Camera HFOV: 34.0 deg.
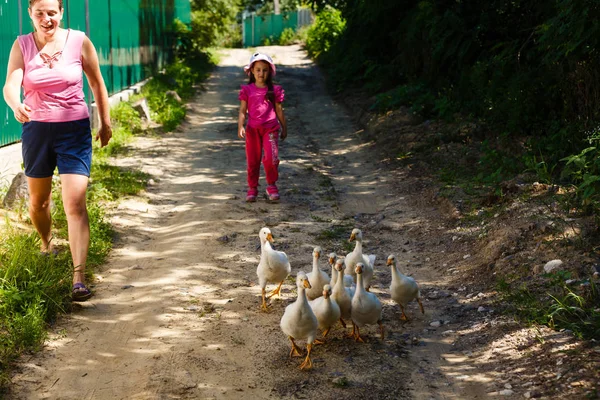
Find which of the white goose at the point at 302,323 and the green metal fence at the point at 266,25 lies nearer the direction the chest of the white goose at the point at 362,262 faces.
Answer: the white goose

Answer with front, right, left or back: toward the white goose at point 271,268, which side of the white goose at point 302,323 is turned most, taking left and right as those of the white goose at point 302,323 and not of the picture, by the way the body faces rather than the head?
back

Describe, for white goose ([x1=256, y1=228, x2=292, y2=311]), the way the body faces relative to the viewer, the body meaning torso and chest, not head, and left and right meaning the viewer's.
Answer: facing the viewer and to the left of the viewer

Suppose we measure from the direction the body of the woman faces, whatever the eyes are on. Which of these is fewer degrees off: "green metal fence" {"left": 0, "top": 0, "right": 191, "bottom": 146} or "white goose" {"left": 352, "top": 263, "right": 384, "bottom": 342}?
the white goose

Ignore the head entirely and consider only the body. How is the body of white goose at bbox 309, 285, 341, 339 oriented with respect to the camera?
toward the camera

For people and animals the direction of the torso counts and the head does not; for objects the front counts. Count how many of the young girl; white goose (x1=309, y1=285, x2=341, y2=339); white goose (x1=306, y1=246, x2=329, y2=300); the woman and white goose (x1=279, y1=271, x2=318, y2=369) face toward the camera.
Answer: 5

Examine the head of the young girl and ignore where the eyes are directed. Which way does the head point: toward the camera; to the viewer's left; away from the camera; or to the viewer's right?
toward the camera

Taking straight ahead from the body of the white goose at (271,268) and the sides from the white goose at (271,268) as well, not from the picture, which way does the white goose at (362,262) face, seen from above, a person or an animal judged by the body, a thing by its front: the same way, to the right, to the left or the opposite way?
the same way

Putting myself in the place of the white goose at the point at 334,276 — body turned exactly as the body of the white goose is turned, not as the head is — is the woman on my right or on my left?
on my right

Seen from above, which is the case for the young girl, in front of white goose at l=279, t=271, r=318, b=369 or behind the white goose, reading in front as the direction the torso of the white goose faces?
behind

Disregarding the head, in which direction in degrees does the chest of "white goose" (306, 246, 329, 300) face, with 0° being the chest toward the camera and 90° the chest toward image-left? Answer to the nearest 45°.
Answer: approximately 0°

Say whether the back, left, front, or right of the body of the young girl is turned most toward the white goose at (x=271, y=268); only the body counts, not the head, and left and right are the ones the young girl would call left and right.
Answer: front

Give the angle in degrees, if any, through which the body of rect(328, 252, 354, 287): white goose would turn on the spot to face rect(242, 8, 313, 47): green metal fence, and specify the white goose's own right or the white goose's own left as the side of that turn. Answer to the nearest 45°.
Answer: approximately 135° to the white goose's own right

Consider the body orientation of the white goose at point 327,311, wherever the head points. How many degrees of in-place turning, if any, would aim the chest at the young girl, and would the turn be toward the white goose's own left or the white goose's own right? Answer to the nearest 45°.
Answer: approximately 180°

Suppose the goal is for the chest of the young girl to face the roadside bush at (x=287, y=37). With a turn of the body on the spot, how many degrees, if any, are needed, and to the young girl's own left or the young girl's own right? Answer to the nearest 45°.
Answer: approximately 180°

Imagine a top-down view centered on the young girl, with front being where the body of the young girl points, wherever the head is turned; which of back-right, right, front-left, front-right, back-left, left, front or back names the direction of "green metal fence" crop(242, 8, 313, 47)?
back

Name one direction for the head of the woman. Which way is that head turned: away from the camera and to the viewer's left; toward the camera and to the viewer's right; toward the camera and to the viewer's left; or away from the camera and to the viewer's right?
toward the camera and to the viewer's right
